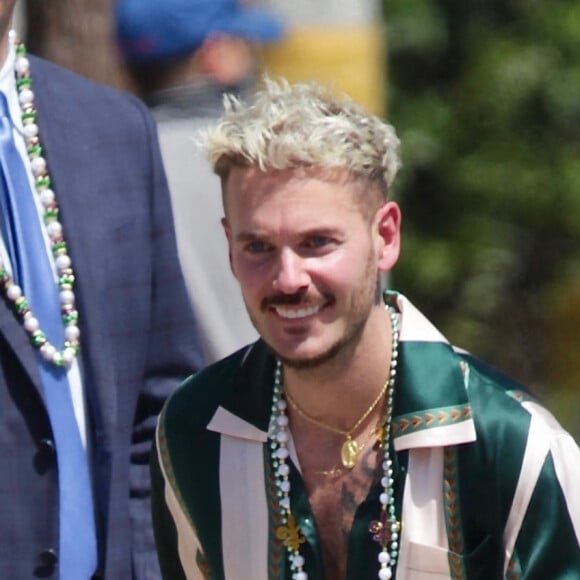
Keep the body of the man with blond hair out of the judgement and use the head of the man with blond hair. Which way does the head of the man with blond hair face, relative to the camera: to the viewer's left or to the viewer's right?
to the viewer's left

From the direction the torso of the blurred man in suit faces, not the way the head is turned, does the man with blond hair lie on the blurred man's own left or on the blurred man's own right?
on the blurred man's own left

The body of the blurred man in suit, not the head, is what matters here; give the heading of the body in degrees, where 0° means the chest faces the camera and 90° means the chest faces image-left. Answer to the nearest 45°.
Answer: approximately 0°
